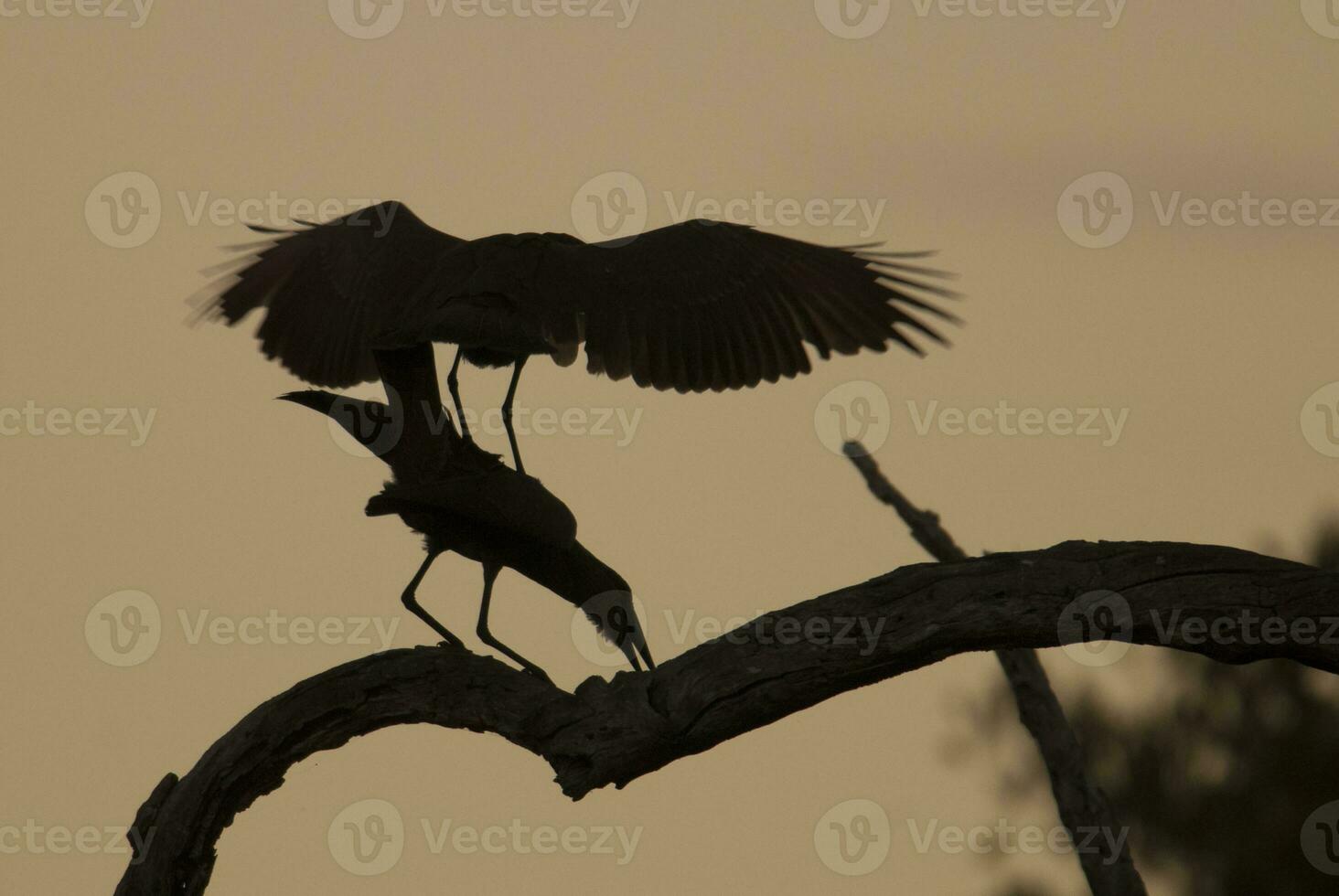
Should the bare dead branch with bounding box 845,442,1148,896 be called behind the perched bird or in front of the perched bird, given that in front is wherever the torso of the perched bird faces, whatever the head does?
in front

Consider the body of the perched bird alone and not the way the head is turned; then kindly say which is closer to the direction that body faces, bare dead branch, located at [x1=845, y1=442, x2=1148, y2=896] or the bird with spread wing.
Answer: the bare dead branch

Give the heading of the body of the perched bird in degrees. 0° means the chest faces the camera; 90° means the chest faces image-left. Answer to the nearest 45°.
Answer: approximately 270°
